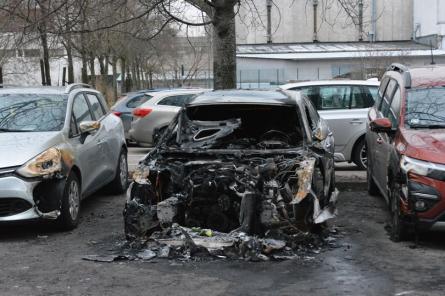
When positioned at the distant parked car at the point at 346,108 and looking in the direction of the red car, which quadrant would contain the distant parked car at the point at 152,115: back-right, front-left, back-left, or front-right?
back-right

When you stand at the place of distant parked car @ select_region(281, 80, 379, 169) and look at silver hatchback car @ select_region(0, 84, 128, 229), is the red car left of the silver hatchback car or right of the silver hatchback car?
left

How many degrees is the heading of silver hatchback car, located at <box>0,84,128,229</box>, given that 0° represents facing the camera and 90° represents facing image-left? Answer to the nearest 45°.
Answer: approximately 45°

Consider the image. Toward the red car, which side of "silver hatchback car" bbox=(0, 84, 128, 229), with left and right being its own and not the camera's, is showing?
left

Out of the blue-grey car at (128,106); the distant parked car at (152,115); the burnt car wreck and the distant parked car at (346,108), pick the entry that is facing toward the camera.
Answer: the burnt car wreck

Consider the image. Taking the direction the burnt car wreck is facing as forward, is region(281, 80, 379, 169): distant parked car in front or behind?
behind

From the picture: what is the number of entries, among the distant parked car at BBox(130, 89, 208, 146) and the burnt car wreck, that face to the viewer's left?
0

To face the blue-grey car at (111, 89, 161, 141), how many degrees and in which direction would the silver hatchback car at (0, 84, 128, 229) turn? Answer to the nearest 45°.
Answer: approximately 135° to its right

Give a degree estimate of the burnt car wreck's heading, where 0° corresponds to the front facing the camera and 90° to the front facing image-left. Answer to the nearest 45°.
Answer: approximately 0°

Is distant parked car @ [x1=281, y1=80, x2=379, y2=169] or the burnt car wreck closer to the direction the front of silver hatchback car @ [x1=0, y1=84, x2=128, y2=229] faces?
the burnt car wreck

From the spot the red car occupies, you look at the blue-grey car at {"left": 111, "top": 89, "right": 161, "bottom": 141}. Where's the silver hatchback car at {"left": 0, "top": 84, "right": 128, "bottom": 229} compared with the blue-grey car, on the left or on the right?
left
